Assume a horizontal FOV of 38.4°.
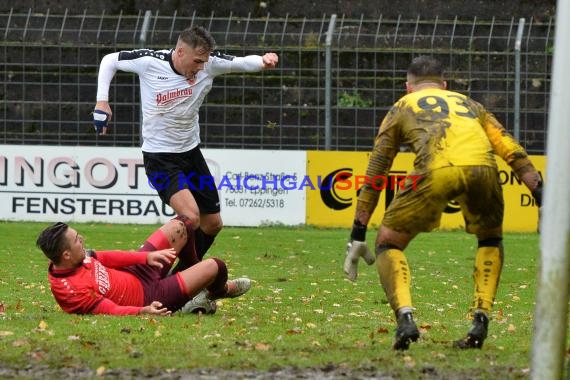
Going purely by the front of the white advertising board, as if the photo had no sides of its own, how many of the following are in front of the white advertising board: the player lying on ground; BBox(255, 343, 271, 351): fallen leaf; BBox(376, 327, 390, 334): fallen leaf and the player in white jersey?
4

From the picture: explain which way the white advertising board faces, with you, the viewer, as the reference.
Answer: facing the viewer

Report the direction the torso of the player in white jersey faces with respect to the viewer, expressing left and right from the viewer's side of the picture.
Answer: facing the viewer and to the right of the viewer

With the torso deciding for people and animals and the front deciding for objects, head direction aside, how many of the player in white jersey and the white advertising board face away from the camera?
0

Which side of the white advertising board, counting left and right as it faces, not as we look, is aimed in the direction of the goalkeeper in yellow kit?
front

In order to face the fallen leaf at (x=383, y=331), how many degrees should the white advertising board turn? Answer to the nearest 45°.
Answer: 0° — it already faces it

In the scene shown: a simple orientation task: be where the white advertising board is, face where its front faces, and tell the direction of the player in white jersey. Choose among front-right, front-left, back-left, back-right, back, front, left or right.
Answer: front

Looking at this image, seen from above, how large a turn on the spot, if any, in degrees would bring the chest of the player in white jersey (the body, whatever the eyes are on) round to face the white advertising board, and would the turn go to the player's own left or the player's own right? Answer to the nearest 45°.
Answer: approximately 135° to the player's own left

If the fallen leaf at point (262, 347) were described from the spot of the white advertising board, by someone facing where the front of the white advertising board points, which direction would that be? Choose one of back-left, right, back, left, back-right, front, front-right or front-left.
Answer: front
